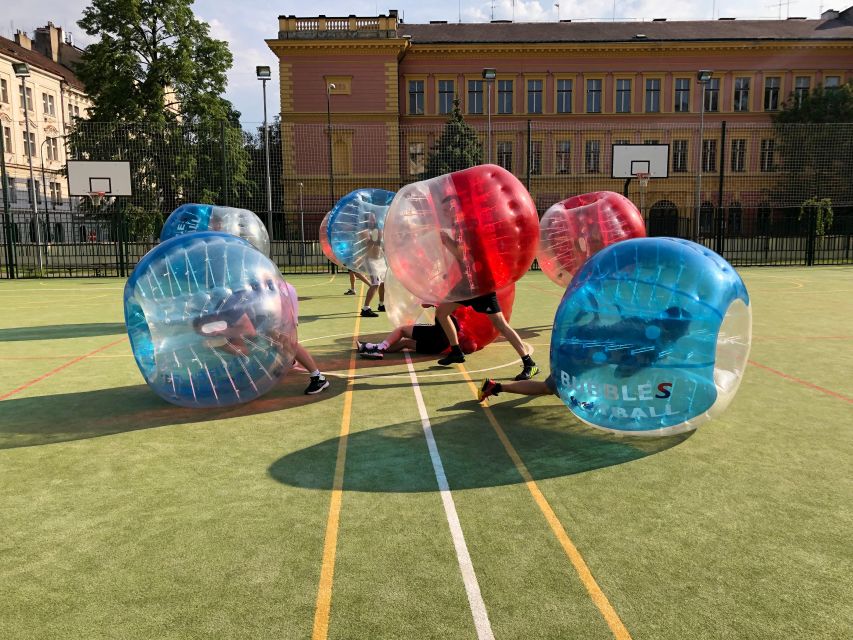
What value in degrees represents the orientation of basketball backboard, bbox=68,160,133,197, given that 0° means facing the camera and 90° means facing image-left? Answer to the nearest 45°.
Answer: approximately 0°

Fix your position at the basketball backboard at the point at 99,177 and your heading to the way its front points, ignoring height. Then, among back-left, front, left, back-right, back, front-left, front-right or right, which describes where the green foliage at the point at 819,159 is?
left

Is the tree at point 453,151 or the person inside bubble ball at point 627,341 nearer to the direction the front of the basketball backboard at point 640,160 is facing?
the person inside bubble ball

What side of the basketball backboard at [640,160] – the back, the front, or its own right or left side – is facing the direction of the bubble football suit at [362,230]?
front

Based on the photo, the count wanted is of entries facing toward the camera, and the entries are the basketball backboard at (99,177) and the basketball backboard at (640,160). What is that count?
2

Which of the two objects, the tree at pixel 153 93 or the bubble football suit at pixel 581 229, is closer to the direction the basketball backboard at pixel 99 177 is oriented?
the bubble football suit

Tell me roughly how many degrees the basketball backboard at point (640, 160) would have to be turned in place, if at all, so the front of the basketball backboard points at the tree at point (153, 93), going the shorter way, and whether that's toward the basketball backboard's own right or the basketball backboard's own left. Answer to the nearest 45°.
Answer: approximately 90° to the basketball backboard's own right

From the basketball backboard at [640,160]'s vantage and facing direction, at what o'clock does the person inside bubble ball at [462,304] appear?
The person inside bubble ball is roughly at 12 o'clock from the basketball backboard.

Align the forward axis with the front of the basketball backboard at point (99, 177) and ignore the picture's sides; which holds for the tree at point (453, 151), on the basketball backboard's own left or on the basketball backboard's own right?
on the basketball backboard's own left

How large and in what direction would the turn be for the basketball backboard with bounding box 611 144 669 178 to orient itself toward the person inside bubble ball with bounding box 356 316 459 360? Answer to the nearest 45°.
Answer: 0° — it already faces them

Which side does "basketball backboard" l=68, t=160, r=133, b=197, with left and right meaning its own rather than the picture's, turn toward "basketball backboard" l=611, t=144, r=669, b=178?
left
